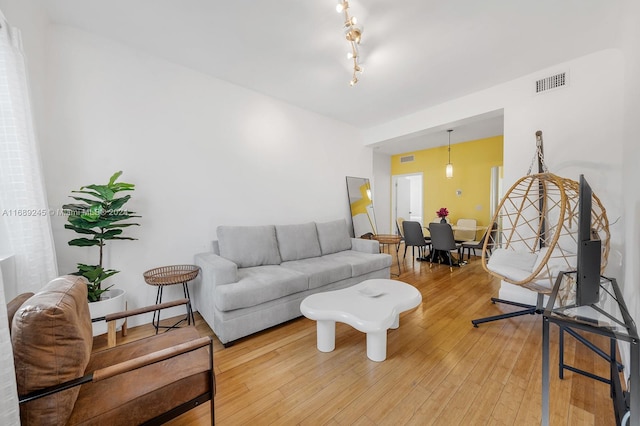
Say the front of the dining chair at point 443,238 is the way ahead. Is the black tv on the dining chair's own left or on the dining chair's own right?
on the dining chair's own right

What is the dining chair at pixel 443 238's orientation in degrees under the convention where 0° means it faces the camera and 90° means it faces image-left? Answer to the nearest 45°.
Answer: approximately 225°

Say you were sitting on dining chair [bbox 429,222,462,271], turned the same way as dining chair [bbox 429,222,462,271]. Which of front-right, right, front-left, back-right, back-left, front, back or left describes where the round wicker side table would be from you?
back

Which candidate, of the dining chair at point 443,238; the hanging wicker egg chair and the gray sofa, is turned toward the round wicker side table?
the hanging wicker egg chair

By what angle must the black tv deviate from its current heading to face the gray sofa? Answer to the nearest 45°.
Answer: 0° — it already faces it

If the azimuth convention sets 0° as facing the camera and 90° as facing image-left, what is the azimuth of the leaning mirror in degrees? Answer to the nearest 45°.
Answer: approximately 315°

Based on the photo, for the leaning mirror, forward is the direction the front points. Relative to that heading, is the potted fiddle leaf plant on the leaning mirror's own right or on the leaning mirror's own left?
on the leaning mirror's own right

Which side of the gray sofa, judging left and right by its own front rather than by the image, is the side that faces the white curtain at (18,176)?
right

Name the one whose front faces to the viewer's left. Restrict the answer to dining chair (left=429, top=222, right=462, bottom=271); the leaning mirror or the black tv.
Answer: the black tv

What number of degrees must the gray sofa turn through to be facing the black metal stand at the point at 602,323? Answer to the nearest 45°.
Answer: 0° — it already faces it

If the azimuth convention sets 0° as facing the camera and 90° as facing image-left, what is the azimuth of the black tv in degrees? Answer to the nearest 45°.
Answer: approximately 90°

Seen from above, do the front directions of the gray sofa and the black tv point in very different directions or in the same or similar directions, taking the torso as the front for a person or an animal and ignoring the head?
very different directions

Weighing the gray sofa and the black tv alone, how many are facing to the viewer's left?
1

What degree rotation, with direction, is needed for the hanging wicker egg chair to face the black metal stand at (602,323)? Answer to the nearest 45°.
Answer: approximately 45° to its left
